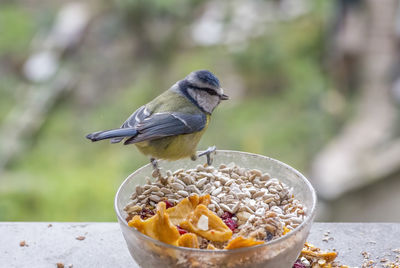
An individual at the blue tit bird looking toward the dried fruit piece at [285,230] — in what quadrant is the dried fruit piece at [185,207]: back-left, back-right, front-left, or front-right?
front-right

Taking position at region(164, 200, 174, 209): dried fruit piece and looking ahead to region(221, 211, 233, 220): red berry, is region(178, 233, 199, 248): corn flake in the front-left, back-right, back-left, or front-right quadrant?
front-right

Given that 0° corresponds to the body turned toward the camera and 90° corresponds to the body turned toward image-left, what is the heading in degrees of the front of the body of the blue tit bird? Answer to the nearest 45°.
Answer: approximately 270°

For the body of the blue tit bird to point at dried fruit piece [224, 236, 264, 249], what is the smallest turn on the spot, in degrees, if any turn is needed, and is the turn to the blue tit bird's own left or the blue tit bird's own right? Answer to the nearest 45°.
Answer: approximately 90° to the blue tit bird's own right
